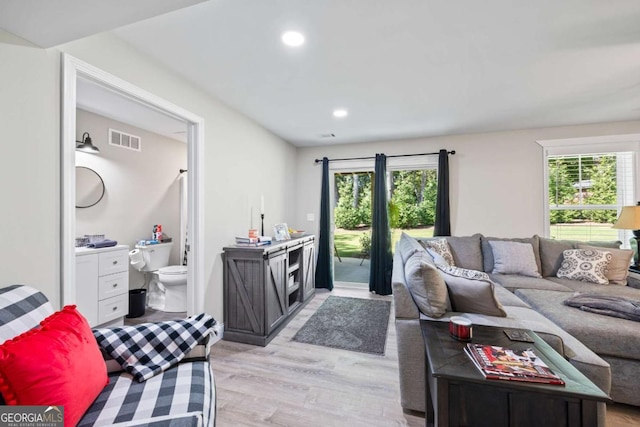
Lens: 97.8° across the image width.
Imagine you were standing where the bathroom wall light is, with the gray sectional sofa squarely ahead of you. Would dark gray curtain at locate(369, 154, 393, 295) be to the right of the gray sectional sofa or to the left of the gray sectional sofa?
left

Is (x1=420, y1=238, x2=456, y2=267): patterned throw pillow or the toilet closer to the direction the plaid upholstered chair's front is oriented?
the patterned throw pillow

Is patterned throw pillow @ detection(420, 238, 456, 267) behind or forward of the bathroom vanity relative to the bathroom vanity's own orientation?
forward

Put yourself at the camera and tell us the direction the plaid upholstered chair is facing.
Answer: facing to the right of the viewer

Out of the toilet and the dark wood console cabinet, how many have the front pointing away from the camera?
0

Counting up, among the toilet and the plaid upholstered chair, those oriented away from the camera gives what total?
0

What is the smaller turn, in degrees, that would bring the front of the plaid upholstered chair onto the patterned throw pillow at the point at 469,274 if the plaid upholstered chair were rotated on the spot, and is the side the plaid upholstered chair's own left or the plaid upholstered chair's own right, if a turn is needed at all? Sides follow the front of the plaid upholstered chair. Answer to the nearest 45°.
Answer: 0° — it already faces it

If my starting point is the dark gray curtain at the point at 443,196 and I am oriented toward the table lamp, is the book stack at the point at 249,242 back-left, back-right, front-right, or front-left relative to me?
back-right

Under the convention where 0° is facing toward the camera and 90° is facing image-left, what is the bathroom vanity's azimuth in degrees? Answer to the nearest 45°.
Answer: approximately 315°

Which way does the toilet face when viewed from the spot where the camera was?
facing the viewer and to the right of the viewer

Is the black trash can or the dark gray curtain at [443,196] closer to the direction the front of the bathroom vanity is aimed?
the dark gray curtain
